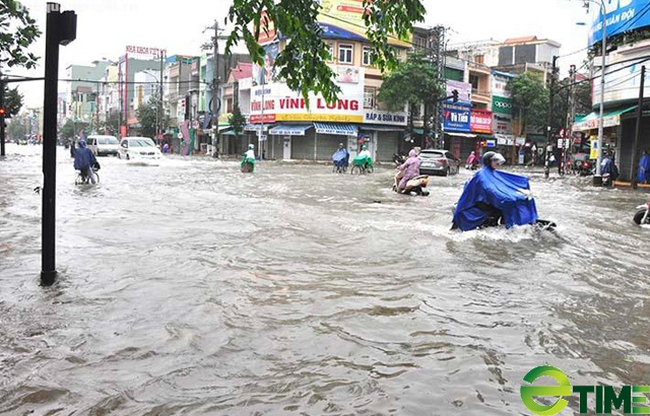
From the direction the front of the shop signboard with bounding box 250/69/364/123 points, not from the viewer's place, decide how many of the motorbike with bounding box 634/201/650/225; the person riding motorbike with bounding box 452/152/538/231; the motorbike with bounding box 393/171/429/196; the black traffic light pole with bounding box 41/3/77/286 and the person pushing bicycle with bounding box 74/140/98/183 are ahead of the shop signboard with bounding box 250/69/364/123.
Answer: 5

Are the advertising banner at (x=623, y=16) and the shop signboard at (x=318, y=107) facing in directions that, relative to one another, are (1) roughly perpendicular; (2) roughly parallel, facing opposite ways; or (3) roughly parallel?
roughly perpendicular

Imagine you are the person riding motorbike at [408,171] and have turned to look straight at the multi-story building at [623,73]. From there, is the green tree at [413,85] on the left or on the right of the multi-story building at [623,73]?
left

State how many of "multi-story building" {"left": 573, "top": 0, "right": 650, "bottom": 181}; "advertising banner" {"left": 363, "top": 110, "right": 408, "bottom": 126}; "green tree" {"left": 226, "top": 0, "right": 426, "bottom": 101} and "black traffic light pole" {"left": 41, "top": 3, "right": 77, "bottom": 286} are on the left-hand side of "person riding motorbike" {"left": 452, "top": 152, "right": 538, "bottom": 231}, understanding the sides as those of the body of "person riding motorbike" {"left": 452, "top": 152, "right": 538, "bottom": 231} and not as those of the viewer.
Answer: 2

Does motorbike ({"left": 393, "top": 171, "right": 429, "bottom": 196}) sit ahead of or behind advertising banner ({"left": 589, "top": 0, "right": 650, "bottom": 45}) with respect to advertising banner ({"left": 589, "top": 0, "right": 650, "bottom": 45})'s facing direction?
ahead

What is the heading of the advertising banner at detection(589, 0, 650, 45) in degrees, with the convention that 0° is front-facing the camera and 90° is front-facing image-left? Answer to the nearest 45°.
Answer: approximately 45°

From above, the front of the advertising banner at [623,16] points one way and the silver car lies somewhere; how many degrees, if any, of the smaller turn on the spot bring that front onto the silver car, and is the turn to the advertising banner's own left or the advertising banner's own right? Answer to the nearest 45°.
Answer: approximately 45° to the advertising banner's own right

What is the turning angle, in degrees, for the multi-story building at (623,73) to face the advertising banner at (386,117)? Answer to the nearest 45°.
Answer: approximately 90° to its right

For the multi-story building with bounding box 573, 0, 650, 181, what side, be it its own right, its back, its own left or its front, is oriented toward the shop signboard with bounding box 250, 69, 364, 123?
right

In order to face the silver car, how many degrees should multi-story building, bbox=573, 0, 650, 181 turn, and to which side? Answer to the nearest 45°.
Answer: approximately 45° to its right

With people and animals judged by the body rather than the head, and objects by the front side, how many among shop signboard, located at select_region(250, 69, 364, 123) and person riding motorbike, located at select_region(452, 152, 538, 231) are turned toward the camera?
1

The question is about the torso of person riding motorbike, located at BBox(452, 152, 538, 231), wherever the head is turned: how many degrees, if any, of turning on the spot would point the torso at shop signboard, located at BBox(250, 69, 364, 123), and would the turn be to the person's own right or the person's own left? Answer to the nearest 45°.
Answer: approximately 90° to the person's own left

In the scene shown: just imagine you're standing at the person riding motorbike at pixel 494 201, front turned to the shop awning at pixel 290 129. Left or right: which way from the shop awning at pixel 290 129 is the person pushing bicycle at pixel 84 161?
left

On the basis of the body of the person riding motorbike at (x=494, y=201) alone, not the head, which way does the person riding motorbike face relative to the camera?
to the viewer's right

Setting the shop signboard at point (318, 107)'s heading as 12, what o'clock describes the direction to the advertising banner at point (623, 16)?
The advertising banner is roughly at 11 o'clock from the shop signboard.
